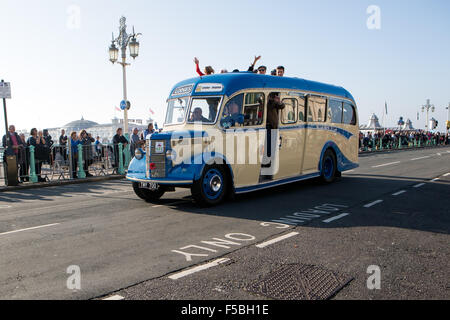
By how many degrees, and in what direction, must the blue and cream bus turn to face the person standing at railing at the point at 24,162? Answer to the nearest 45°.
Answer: approximately 90° to its right

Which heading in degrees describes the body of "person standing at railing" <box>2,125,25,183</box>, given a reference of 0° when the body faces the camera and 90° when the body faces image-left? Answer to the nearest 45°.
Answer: approximately 315°

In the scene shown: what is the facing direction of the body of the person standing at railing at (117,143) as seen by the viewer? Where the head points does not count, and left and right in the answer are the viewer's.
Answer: facing the viewer and to the right of the viewer

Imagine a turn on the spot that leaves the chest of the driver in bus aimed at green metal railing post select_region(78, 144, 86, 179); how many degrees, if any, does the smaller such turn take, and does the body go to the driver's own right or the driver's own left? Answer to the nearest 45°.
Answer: approximately 90° to the driver's own right

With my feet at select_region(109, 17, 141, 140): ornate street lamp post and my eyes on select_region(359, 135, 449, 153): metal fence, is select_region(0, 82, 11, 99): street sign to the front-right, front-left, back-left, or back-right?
back-right

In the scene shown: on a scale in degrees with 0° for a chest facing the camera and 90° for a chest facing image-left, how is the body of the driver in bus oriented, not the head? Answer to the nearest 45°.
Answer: approximately 45°

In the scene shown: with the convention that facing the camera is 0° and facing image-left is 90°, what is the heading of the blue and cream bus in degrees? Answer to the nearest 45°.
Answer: approximately 45°

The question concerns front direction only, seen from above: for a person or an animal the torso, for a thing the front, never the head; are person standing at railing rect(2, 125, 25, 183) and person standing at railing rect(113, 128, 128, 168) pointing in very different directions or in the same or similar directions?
same or similar directions

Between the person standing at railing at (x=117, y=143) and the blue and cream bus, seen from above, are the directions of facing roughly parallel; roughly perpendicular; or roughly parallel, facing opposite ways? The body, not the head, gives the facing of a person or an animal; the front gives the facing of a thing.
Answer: roughly perpendicular

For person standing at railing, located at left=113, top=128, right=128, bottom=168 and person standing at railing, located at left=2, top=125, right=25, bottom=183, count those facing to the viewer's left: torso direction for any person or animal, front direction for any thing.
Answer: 0

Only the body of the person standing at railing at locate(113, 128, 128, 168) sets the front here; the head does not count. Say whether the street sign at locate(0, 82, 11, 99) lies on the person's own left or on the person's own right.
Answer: on the person's own right

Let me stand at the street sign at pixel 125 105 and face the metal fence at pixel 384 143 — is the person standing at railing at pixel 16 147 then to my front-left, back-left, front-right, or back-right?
back-right
